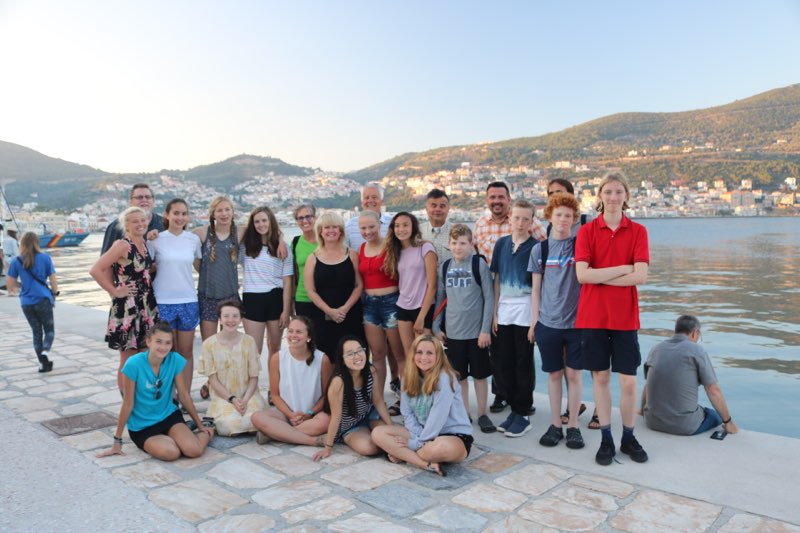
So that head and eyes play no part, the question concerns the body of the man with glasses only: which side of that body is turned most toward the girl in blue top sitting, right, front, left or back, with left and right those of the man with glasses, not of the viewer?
front

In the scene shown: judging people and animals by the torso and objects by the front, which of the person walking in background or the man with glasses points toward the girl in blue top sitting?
the man with glasses

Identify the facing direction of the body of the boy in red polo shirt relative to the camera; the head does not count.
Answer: toward the camera

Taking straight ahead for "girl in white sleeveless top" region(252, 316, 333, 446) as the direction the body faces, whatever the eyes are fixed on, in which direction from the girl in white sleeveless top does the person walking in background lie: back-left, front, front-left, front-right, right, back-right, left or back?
back-right

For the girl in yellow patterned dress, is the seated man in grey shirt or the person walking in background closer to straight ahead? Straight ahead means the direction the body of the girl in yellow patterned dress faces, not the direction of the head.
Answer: the seated man in grey shirt

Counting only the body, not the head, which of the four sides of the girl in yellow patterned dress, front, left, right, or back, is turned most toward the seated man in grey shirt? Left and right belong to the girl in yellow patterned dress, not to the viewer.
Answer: left

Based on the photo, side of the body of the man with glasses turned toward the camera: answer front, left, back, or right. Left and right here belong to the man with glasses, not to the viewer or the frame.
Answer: front

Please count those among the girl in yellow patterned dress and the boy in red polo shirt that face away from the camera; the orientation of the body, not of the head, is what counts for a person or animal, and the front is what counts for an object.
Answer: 0
